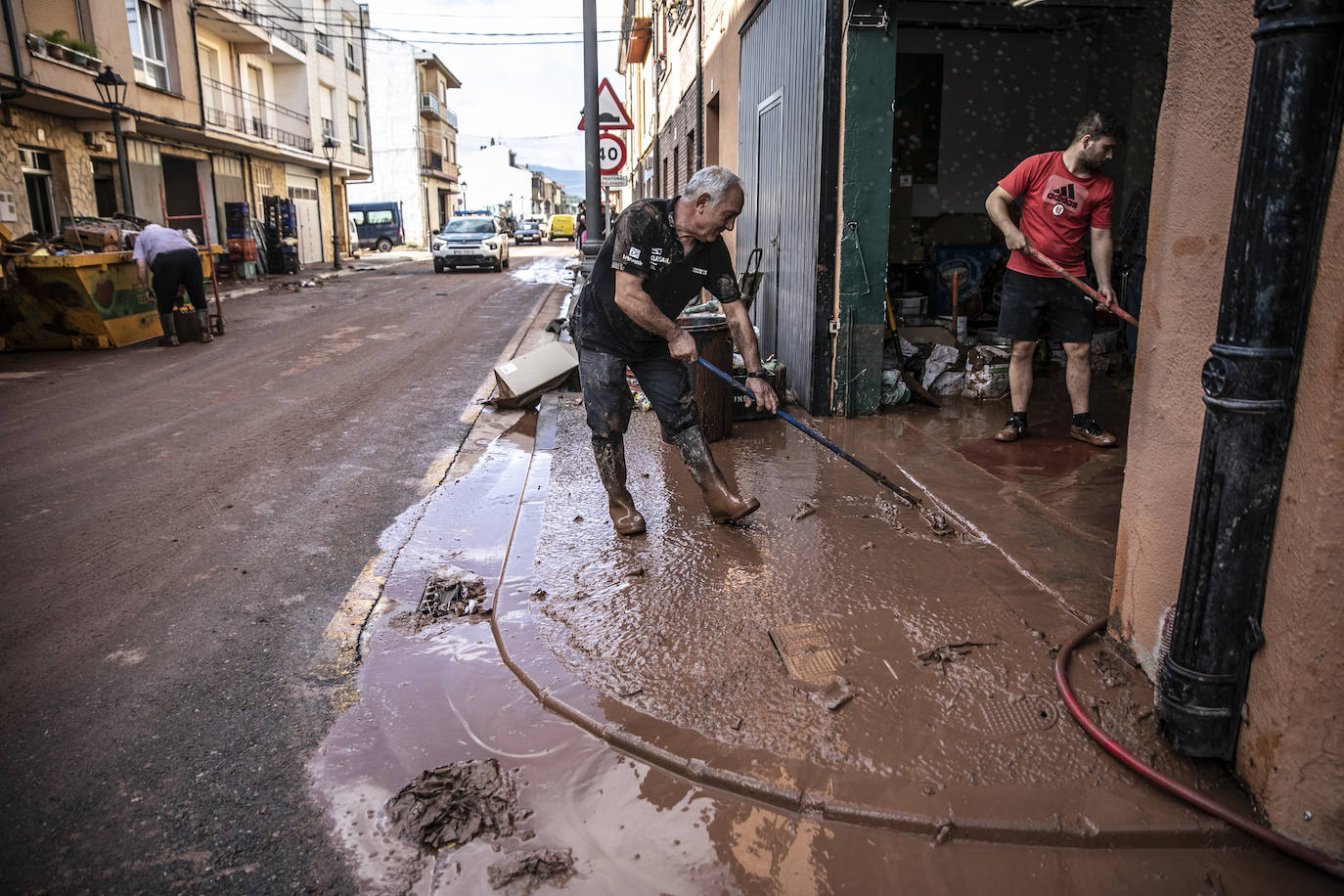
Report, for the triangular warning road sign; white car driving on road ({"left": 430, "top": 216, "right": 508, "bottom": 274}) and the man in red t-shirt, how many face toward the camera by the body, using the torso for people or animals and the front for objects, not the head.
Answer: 3

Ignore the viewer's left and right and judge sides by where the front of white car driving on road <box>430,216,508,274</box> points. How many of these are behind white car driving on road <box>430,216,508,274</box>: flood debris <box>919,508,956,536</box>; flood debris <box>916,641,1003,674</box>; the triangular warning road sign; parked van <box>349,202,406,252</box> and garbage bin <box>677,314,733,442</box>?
1

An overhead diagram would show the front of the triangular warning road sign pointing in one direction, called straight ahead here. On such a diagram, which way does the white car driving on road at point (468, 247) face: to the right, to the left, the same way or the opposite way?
the same way

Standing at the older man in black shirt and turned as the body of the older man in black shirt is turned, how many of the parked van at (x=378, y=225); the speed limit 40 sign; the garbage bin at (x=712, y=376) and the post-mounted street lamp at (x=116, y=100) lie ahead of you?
0

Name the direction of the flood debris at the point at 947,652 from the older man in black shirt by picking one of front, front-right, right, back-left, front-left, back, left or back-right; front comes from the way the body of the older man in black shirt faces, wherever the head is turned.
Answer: front

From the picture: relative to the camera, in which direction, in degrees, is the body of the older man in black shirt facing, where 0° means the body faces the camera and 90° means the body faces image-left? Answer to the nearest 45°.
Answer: approximately 315°

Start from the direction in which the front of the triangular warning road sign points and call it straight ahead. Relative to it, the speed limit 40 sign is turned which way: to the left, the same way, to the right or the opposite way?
the same way

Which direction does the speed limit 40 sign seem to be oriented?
toward the camera

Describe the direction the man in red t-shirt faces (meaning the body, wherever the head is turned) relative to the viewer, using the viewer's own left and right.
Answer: facing the viewer

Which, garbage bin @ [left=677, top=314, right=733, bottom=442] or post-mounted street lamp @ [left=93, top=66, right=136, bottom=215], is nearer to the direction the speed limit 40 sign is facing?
the garbage bin

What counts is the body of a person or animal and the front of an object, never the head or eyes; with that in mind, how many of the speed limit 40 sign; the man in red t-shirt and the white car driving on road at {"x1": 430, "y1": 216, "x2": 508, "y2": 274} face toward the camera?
3

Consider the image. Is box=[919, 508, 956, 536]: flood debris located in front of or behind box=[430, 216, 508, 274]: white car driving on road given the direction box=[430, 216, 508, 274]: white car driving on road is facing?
in front

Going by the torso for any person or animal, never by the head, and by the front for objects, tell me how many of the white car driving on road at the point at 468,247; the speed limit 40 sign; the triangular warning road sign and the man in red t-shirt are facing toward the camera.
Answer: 4

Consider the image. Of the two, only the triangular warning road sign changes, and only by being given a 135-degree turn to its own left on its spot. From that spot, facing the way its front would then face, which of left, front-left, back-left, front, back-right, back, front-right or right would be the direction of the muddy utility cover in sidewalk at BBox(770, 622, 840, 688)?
back-right

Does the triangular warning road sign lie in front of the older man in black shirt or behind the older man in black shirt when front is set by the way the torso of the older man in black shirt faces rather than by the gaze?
behind

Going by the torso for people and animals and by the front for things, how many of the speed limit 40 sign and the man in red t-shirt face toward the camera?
2

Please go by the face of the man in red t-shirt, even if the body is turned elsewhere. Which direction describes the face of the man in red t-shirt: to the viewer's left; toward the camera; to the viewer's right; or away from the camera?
to the viewer's right

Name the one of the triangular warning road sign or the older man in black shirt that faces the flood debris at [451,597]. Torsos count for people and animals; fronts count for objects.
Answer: the triangular warning road sign
